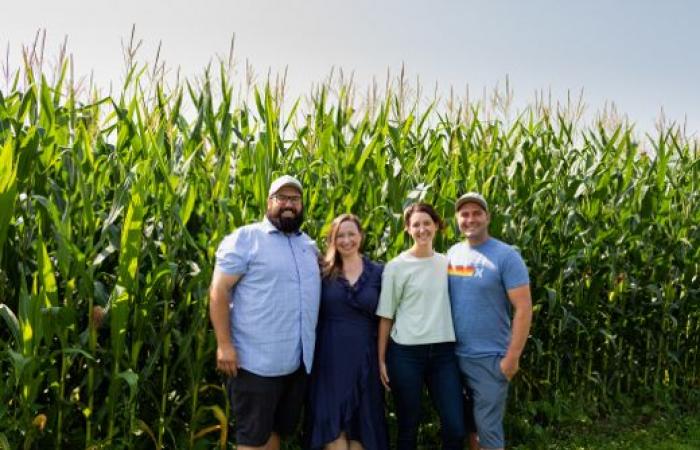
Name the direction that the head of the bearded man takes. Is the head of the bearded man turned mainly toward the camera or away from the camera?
toward the camera

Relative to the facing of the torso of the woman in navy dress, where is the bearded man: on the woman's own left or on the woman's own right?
on the woman's own right

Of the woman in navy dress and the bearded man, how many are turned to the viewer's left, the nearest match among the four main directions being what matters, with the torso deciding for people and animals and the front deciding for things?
0

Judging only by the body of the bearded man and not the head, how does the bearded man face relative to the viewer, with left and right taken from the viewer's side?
facing the viewer and to the right of the viewer

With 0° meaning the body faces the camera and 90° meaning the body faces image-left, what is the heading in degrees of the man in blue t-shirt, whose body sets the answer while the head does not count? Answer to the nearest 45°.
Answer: approximately 45°

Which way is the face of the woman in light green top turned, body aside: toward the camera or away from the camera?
toward the camera

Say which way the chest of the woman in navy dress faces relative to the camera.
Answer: toward the camera

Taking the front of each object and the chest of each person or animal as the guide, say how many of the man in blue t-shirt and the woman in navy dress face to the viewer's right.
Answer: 0

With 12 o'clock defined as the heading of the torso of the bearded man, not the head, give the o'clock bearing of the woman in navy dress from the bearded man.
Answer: The woman in navy dress is roughly at 10 o'clock from the bearded man.

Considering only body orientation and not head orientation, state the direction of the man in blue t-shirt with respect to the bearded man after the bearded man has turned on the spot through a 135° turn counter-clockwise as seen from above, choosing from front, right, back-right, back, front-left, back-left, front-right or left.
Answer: right
